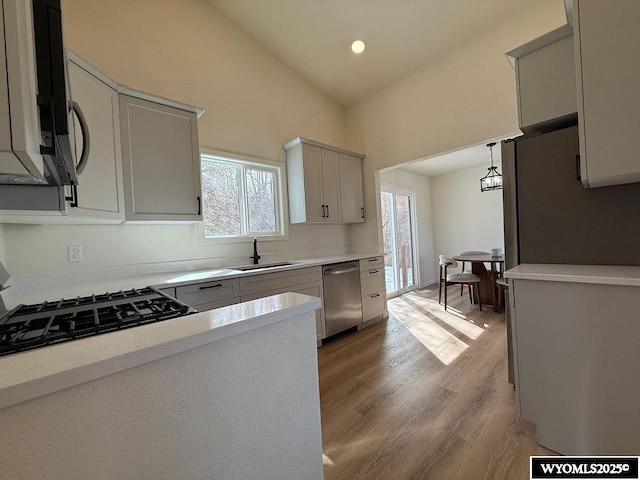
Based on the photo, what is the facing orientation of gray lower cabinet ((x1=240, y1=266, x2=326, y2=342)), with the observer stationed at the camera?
facing the viewer and to the right of the viewer

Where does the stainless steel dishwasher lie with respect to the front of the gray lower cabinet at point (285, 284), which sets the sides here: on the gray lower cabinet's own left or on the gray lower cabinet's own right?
on the gray lower cabinet's own left

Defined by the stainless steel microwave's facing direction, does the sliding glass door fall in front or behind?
in front

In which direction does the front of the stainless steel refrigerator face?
to the viewer's left

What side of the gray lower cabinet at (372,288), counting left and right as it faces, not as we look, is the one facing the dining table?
left

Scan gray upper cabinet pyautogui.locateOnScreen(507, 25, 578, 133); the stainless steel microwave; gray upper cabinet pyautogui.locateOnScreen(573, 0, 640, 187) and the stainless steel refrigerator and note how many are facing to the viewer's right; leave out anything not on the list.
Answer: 1

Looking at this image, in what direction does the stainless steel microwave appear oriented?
to the viewer's right

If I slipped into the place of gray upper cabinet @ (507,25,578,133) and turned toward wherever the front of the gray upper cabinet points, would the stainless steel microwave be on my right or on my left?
on my left

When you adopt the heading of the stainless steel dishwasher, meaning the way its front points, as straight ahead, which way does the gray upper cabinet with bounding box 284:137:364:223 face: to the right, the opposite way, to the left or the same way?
the same way

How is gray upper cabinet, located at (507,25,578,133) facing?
to the viewer's left

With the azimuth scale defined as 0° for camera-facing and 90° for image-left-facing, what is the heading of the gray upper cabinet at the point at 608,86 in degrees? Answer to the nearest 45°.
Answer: approximately 90°

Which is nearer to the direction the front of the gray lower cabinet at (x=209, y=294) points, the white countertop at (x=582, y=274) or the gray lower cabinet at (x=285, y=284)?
the white countertop

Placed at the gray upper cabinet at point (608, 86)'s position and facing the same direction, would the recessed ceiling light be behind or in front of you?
in front

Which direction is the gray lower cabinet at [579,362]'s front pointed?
to the viewer's left

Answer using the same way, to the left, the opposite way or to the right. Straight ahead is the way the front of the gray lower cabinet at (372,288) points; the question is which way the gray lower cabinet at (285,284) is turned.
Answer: the same way
